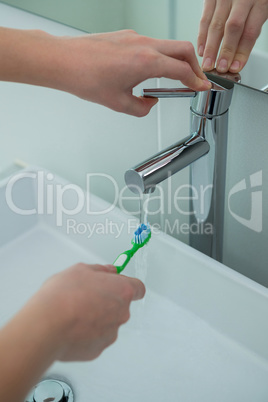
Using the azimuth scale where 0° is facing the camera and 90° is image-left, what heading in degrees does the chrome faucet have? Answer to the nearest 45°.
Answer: approximately 45°
